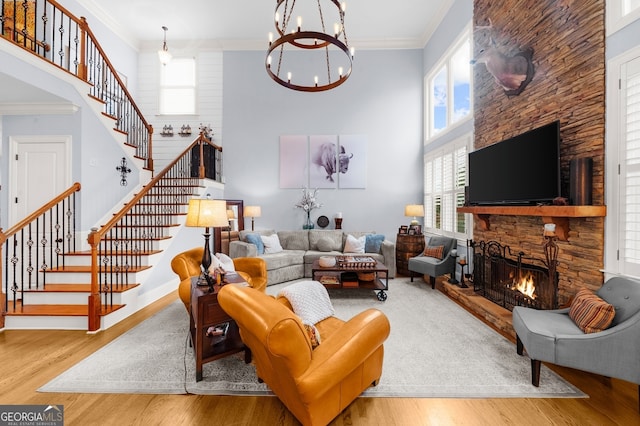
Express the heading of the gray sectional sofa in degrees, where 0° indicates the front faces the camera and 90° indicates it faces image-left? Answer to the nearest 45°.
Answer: approximately 0°

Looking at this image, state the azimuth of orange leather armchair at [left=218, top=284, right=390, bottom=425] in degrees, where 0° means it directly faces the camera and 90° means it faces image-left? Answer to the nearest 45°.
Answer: approximately 225°

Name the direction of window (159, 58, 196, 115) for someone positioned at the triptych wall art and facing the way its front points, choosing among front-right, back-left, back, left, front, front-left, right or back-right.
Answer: right

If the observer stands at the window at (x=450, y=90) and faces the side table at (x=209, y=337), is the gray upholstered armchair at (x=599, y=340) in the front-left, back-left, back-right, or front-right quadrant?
front-left

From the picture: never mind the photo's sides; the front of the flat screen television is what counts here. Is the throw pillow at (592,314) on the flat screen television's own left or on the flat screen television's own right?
on the flat screen television's own left

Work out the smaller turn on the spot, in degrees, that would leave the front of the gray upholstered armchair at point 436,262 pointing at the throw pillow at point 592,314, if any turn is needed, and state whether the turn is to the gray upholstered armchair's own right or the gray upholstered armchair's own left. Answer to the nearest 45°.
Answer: approximately 45° to the gray upholstered armchair's own left

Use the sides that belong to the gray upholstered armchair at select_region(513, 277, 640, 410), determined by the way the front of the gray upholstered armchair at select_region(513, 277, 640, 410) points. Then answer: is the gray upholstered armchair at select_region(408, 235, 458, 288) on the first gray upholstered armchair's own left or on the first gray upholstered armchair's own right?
on the first gray upholstered armchair's own right

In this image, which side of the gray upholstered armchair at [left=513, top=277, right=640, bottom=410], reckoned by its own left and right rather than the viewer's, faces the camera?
left

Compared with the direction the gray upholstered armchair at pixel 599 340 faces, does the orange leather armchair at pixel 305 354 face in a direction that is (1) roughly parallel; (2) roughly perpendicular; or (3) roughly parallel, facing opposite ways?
roughly perpendicular

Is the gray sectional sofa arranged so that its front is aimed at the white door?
no

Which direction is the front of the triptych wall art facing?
toward the camera

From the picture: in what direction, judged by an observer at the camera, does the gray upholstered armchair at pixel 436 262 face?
facing the viewer and to the left of the viewer

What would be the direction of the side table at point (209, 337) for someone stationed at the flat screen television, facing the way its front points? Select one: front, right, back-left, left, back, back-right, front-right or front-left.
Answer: front

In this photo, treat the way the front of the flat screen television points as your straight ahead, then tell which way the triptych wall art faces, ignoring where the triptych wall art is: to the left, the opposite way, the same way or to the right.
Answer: to the left

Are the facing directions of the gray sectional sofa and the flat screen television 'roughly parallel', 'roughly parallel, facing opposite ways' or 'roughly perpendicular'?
roughly perpendicular

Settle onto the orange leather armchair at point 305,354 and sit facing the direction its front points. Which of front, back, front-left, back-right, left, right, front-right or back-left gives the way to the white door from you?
left

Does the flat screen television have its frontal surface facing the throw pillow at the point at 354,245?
no
